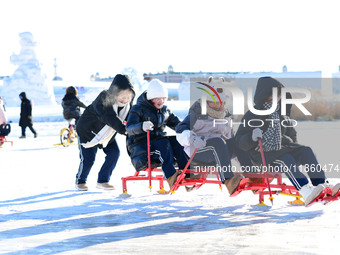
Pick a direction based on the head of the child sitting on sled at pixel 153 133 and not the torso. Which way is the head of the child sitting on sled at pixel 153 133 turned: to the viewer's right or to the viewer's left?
to the viewer's right

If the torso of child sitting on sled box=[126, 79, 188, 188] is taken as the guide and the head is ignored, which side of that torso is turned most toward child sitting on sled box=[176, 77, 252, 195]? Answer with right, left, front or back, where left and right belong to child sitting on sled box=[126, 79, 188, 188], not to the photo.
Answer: front

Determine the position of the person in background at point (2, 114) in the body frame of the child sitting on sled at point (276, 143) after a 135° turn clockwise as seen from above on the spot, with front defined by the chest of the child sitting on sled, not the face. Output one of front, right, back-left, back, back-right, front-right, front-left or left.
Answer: front-right

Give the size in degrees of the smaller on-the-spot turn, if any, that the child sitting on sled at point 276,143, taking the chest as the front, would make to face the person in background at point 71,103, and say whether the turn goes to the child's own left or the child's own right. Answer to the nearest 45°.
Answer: approximately 180°

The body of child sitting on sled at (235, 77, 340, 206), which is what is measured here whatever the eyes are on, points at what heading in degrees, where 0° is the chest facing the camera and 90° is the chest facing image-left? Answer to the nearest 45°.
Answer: approximately 315°

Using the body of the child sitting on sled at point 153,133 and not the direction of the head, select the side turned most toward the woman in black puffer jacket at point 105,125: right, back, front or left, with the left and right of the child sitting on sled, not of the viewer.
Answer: back

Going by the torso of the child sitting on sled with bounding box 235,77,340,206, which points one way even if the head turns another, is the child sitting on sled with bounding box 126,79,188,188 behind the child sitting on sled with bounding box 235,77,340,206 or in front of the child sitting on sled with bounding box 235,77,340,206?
behind

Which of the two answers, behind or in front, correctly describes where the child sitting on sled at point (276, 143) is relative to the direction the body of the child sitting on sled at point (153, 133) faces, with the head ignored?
in front

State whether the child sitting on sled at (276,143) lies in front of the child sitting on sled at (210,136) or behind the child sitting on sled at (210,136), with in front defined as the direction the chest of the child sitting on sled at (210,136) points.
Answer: in front

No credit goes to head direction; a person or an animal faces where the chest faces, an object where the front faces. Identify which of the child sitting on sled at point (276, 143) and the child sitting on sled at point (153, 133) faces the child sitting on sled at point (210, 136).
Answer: the child sitting on sled at point (153, 133)

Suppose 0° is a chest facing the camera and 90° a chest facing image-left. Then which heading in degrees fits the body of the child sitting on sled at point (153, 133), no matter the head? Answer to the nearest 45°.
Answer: approximately 315°

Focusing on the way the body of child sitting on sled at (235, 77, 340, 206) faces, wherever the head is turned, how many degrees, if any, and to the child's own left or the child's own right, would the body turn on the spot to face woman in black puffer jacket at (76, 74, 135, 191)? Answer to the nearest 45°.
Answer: approximately 180°

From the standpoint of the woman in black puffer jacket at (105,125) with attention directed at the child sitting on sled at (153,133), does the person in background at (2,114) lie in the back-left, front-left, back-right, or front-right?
back-left
